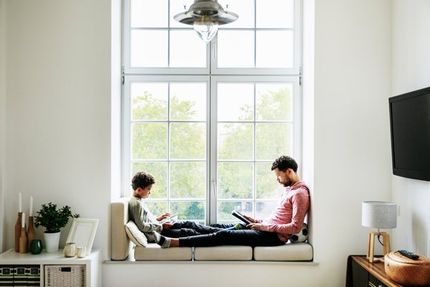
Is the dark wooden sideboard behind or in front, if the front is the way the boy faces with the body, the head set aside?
in front

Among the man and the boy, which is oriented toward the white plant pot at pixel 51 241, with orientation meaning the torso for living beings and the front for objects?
the man

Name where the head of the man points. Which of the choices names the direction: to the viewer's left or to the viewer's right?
to the viewer's left

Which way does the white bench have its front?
toward the camera

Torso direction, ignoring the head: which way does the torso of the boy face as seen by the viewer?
to the viewer's right

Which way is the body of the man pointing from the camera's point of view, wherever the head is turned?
to the viewer's left

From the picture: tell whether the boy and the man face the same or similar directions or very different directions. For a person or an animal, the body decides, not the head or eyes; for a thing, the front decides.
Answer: very different directions

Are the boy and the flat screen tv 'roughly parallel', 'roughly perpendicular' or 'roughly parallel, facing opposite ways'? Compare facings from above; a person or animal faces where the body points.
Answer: roughly parallel, facing opposite ways

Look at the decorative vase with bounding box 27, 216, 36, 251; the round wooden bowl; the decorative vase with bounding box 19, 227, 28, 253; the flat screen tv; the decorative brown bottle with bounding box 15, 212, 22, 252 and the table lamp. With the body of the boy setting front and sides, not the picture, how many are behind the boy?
3

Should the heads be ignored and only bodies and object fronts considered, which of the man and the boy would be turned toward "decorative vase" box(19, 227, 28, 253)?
the man

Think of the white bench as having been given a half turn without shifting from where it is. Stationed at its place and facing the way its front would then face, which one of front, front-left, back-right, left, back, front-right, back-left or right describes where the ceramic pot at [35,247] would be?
left

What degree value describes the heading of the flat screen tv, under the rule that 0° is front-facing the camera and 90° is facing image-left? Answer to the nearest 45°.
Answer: approximately 45°

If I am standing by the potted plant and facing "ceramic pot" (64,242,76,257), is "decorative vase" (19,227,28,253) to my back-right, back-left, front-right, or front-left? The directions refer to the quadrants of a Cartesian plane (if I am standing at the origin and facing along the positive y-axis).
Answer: back-right

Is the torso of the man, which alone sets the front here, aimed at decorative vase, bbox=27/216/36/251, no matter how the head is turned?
yes

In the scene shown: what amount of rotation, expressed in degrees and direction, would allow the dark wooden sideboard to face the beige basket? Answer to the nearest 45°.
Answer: approximately 45° to its right
